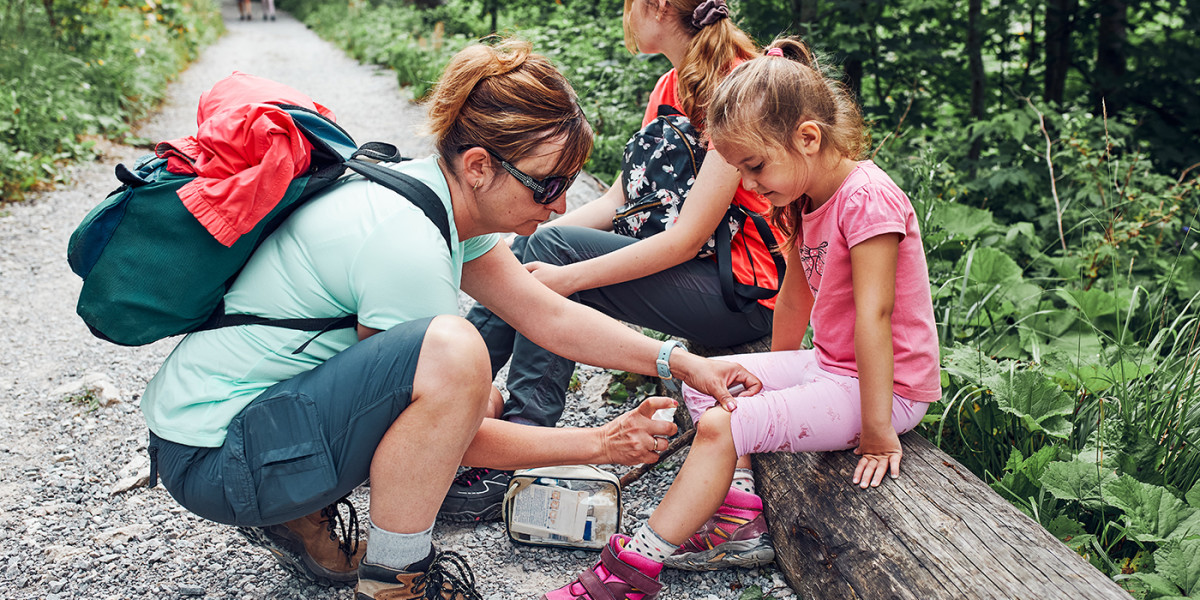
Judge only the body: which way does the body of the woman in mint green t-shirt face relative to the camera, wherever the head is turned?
to the viewer's right

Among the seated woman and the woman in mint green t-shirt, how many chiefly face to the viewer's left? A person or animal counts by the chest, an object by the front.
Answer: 1

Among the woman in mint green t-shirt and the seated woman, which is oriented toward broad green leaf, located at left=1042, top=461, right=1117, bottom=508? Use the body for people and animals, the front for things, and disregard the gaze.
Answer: the woman in mint green t-shirt

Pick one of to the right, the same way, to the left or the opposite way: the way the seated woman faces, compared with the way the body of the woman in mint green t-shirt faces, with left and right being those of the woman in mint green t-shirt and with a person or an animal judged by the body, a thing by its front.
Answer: the opposite way

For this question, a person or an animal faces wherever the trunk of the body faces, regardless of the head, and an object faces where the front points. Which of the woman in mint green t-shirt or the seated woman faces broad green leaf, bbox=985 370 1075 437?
the woman in mint green t-shirt

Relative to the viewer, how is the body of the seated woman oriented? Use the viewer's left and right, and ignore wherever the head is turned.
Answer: facing to the left of the viewer

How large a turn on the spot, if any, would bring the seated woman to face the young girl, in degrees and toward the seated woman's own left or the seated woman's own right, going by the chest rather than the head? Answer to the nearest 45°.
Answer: approximately 135° to the seated woman's own left

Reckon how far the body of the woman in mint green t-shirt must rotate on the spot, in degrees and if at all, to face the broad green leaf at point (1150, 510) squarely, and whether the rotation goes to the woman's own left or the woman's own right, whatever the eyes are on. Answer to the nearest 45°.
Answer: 0° — they already face it

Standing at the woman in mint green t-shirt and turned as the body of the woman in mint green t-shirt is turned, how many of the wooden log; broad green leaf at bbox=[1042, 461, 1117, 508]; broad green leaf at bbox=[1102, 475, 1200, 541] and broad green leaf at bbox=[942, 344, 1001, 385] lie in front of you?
4

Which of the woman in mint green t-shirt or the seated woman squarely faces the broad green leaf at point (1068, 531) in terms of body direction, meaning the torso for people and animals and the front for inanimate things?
the woman in mint green t-shirt

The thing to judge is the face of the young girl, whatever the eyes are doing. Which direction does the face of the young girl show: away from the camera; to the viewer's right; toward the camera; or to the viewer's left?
to the viewer's left

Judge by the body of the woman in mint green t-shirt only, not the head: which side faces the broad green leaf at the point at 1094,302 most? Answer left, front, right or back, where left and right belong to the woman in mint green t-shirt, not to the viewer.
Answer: front

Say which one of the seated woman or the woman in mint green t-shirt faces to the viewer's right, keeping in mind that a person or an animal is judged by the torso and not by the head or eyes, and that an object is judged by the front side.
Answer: the woman in mint green t-shirt

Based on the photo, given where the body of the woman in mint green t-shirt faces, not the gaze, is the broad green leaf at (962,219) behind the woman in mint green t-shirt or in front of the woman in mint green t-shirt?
in front

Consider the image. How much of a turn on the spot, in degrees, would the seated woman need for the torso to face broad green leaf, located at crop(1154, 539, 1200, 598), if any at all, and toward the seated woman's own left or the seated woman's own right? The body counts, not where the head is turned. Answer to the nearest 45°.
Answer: approximately 135° to the seated woman's own left

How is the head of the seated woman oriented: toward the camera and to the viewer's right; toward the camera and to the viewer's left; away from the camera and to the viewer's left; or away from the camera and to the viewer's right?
away from the camera and to the viewer's left

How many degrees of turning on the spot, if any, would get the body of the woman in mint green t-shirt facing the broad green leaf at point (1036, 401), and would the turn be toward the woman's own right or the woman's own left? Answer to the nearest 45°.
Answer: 0° — they already face it

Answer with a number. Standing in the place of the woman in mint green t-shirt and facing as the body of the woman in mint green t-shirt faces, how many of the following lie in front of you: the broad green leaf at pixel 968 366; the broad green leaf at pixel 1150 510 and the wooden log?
3
